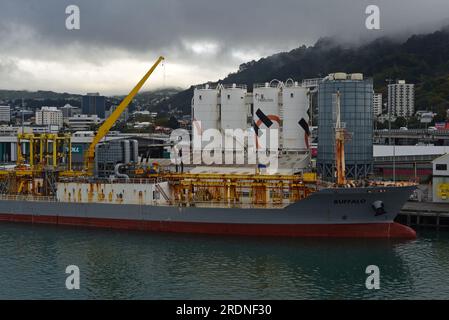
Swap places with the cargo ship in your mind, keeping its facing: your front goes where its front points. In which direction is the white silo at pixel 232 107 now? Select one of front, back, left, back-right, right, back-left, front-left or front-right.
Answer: left

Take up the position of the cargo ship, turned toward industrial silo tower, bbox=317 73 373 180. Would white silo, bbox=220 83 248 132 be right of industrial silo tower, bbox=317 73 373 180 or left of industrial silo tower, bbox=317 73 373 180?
left

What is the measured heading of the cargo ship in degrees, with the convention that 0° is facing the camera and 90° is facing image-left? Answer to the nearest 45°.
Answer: approximately 270°

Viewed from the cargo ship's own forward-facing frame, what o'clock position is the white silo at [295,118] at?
The white silo is roughly at 10 o'clock from the cargo ship.

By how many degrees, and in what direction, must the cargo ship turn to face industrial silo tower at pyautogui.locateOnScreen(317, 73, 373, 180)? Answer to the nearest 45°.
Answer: approximately 45° to its left

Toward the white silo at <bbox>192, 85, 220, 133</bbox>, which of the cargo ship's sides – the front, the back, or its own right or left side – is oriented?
left

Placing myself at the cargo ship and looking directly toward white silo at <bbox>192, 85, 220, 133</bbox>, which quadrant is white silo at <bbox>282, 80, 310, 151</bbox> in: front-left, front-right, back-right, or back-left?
front-right
